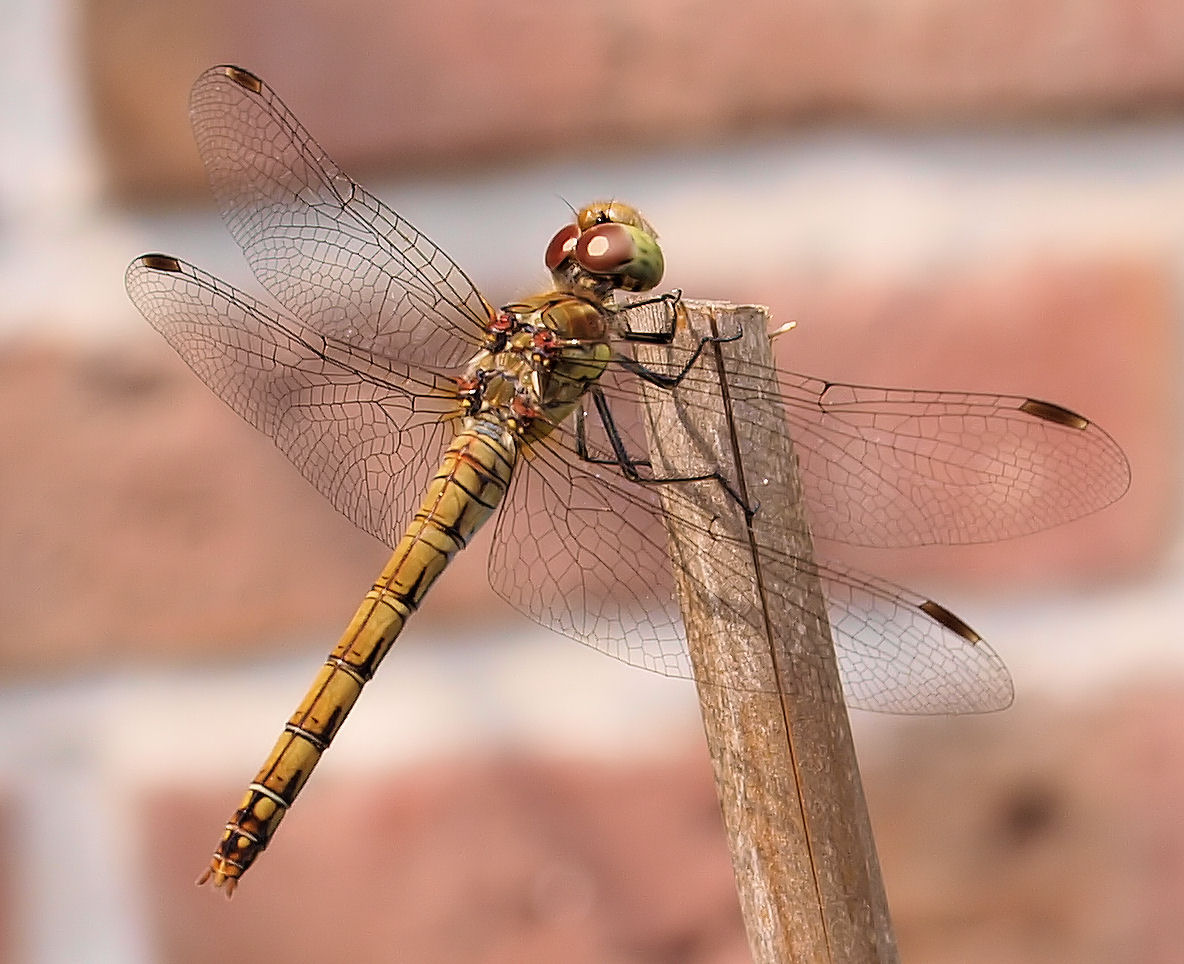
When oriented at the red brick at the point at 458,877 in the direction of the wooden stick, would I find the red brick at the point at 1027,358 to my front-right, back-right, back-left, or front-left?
front-left

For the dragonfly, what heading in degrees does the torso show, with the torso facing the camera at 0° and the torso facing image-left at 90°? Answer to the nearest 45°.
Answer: approximately 225°
